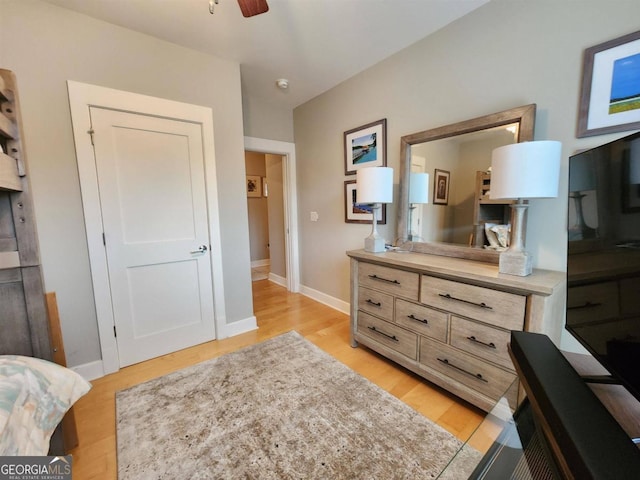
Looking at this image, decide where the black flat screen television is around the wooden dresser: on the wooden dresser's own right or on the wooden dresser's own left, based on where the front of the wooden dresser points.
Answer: on the wooden dresser's own left

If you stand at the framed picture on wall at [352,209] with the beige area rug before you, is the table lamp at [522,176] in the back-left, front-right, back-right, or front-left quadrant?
front-left

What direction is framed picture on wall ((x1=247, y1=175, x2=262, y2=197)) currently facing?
toward the camera

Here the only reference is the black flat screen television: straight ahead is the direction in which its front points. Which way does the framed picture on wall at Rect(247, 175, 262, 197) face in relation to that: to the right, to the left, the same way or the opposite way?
to the left

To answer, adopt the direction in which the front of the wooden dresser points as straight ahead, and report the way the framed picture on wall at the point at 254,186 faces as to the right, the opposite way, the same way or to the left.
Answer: to the left

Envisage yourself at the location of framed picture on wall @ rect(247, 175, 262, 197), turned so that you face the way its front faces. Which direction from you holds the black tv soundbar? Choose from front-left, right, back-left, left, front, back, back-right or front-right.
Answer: front

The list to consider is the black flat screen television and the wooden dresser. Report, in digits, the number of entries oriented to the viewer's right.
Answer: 0

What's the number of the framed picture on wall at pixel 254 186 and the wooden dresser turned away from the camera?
0

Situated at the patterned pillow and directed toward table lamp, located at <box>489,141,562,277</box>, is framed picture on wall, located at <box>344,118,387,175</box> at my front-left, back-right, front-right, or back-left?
front-left

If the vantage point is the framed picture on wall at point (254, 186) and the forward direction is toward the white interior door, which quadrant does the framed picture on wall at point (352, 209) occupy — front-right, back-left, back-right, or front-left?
front-left

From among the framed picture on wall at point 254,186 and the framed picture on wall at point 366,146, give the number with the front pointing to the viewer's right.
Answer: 0

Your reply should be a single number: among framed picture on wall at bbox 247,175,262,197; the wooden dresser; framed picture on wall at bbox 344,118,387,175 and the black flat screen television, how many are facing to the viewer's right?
0

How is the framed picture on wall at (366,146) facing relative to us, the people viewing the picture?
facing the viewer and to the left of the viewer

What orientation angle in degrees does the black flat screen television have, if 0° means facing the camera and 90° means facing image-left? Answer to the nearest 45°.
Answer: approximately 45°

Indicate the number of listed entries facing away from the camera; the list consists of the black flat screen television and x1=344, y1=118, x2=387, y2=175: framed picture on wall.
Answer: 0

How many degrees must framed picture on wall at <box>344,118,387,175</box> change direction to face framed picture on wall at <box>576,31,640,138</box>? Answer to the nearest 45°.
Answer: approximately 90° to its left

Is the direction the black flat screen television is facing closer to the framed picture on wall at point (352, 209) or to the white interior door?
the white interior door
